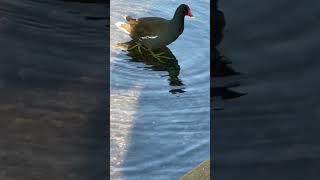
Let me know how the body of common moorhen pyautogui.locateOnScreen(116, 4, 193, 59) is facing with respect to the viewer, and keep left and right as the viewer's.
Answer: facing to the right of the viewer
